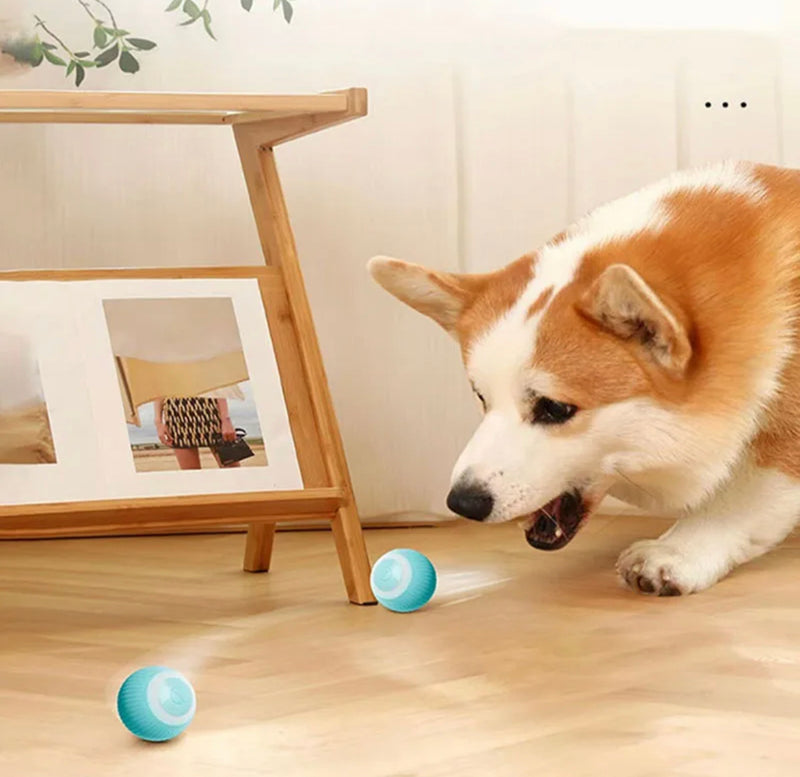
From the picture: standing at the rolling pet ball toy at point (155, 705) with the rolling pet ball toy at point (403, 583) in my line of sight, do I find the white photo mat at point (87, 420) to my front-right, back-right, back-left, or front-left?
front-left

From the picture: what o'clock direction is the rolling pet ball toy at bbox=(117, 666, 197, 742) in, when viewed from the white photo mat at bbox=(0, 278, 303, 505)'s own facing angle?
The rolling pet ball toy is roughly at 12 o'clock from the white photo mat.

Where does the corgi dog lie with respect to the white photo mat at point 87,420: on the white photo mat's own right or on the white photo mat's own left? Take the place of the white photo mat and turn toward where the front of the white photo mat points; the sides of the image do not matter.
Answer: on the white photo mat's own left

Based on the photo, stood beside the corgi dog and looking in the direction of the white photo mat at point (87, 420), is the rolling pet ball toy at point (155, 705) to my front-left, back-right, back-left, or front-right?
front-left

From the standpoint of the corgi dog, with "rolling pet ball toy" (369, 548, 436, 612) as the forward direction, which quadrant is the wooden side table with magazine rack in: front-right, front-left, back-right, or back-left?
front-right

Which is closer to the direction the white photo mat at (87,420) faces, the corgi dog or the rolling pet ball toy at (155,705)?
the rolling pet ball toy

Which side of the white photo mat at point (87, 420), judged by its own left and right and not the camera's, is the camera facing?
front
